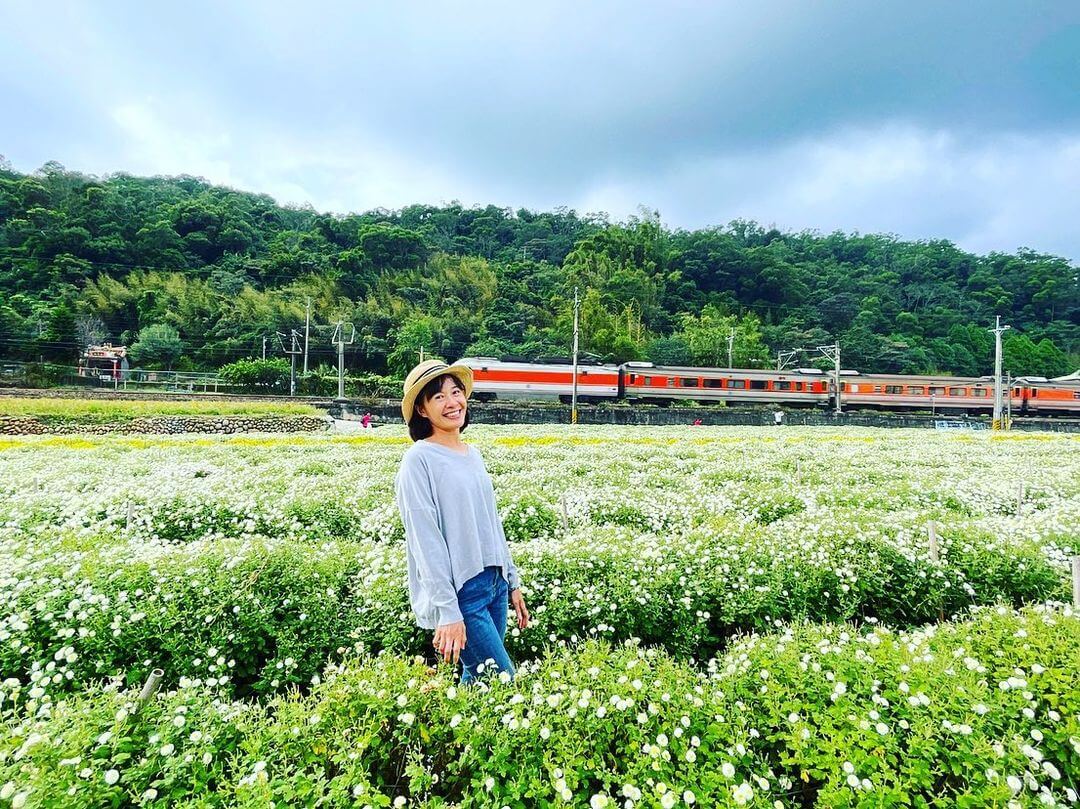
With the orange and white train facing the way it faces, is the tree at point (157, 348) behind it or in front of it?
in front

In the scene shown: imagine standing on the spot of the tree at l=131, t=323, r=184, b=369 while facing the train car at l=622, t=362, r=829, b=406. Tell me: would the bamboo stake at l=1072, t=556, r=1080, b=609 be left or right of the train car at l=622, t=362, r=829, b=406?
right

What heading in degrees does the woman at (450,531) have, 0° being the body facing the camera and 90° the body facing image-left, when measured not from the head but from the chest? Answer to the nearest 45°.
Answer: approximately 315°

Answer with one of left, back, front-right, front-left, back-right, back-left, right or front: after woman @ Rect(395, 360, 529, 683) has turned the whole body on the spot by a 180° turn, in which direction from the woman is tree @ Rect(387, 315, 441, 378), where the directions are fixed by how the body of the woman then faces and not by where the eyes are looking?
front-right

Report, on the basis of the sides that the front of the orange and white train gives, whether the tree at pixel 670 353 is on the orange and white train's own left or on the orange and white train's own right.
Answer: on the orange and white train's own right

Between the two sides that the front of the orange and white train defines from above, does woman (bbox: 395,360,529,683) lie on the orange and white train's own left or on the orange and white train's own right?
on the orange and white train's own left

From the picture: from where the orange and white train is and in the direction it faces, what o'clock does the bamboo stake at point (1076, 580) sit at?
The bamboo stake is roughly at 9 o'clock from the orange and white train.

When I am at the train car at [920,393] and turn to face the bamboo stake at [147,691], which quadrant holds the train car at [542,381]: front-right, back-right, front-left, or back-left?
front-right

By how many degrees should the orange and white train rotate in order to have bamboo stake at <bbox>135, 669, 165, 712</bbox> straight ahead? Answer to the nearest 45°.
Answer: approximately 90° to its left

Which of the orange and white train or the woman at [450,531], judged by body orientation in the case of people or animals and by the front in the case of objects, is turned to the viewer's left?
the orange and white train

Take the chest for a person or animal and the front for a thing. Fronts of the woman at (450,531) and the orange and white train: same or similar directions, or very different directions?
very different directions

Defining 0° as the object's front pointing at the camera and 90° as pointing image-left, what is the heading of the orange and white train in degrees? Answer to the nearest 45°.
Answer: approximately 90°
